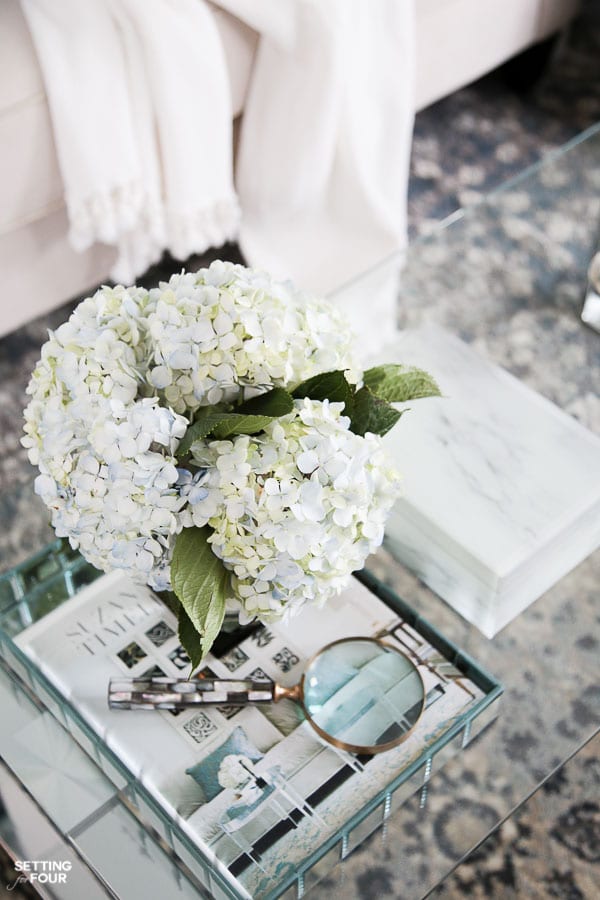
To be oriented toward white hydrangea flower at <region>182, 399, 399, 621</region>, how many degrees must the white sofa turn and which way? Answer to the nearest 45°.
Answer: approximately 45° to its right

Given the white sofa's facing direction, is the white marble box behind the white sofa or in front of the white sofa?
in front

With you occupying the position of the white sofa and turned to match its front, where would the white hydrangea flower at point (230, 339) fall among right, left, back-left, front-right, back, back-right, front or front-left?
front-right
